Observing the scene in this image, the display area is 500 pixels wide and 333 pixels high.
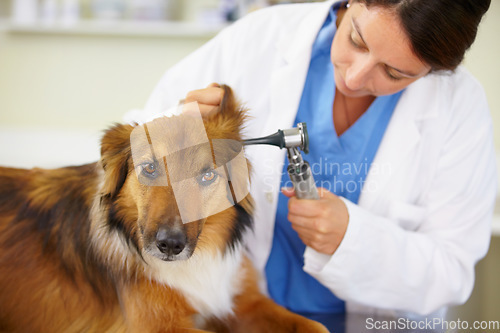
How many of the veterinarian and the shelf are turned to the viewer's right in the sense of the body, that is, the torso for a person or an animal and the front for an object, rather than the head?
0

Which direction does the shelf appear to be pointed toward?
toward the camera

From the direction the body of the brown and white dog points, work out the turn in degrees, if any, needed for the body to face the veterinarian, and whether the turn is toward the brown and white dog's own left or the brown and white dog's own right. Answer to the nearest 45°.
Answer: approximately 45° to the brown and white dog's own left

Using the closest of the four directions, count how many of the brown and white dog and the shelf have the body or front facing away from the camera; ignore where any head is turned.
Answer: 0

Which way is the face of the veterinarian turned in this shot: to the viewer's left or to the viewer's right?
to the viewer's left

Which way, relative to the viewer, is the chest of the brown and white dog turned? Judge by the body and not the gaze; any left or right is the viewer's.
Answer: facing the viewer and to the right of the viewer

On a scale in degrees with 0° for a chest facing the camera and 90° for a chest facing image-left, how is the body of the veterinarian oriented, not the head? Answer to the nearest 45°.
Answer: approximately 45°

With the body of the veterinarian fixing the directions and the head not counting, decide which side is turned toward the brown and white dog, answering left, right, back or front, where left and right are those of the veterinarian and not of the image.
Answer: front
